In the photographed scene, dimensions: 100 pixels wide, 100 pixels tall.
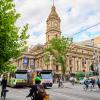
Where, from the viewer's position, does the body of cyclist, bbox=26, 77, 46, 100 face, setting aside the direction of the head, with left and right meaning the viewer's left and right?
facing away from the viewer and to the left of the viewer
